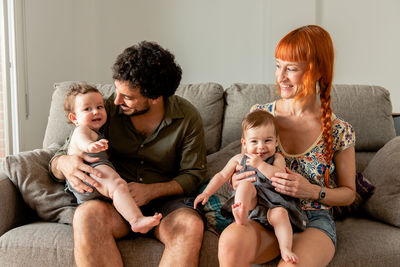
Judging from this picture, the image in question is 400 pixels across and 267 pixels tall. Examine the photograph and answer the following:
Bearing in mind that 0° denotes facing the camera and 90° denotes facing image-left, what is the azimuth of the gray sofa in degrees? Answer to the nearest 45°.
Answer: approximately 0°
